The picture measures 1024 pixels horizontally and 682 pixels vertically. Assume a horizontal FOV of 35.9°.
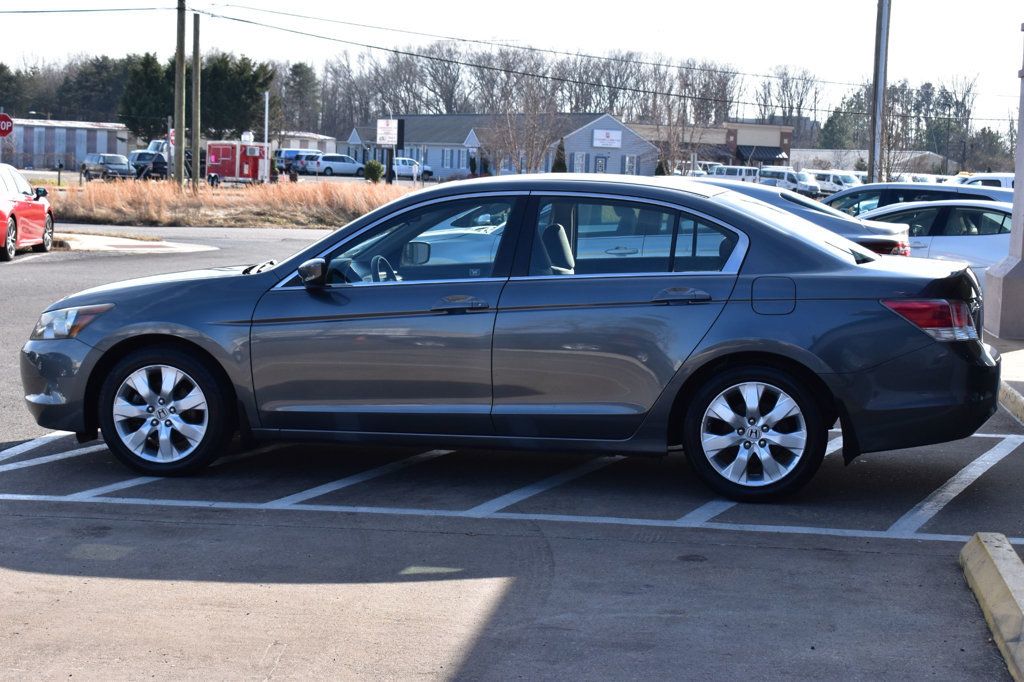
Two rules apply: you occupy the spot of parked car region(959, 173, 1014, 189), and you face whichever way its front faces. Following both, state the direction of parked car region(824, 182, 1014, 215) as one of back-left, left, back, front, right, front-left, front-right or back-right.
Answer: left

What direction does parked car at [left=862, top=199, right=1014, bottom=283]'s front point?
to the viewer's left

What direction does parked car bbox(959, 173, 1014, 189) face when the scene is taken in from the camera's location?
facing to the left of the viewer

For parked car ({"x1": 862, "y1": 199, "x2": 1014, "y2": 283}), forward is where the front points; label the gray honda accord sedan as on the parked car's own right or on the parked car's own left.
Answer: on the parked car's own left

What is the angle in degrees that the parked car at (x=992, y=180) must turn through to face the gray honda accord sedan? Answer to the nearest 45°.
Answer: approximately 90° to its left

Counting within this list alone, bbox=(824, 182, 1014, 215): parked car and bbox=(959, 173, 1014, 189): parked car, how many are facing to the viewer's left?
2

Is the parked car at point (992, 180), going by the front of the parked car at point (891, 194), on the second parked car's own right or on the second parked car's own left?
on the second parked car's own right

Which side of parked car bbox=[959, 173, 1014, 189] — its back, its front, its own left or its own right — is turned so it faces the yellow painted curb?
left

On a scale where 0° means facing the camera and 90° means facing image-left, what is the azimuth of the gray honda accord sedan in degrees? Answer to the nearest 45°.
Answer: approximately 90°

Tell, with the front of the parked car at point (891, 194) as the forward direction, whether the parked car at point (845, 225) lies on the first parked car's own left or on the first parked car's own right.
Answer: on the first parked car's own left

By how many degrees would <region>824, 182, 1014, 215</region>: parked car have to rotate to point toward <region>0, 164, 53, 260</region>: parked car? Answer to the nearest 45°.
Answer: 0° — it already faces it

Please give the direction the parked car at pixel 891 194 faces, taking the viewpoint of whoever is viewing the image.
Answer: facing to the left of the viewer

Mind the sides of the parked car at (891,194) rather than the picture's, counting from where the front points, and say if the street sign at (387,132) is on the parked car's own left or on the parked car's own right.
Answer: on the parked car's own right

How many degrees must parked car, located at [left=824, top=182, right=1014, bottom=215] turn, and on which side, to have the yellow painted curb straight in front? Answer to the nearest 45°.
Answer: approximately 90° to its left

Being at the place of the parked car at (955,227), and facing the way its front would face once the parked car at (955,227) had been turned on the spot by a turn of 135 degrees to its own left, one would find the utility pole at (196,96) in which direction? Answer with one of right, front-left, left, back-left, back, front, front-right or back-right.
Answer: back

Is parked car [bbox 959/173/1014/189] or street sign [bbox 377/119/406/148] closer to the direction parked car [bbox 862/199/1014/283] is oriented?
the street sign

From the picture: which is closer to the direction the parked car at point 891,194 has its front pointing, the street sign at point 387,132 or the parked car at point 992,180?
the street sign
